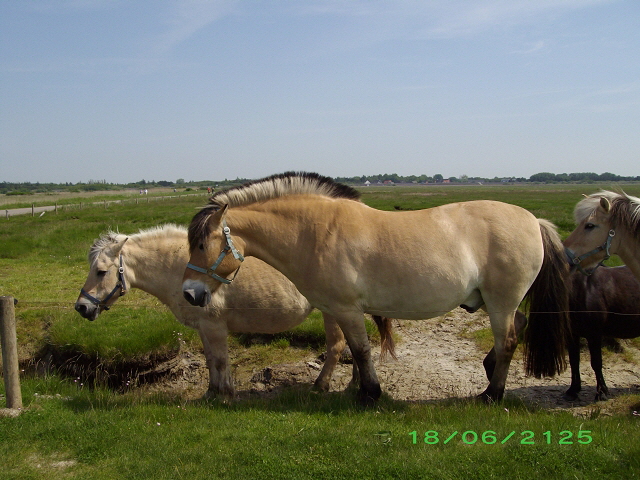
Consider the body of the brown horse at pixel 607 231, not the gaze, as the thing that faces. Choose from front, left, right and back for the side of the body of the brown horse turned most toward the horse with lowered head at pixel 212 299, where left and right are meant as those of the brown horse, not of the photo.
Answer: front

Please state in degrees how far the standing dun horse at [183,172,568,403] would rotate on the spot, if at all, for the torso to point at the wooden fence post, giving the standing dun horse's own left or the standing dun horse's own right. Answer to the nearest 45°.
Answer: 0° — it already faces it

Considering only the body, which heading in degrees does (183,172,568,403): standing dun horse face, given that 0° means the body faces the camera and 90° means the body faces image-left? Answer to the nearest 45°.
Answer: approximately 90°

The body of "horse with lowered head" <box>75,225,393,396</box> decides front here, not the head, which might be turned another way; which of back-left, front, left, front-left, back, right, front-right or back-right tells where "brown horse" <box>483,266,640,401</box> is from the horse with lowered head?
back

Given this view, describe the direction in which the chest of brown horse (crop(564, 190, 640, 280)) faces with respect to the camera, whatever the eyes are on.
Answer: to the viewer's left

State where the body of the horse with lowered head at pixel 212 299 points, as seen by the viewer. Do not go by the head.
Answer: to the viewer's left

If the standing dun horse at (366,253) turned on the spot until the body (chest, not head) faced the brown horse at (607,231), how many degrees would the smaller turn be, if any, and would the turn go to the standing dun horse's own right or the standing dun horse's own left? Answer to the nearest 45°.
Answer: approximately 180°

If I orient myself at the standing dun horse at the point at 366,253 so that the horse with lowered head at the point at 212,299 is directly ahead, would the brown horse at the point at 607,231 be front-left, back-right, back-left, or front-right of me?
back-right

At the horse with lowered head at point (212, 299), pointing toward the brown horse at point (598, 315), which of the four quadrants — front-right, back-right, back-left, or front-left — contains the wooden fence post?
back-right
